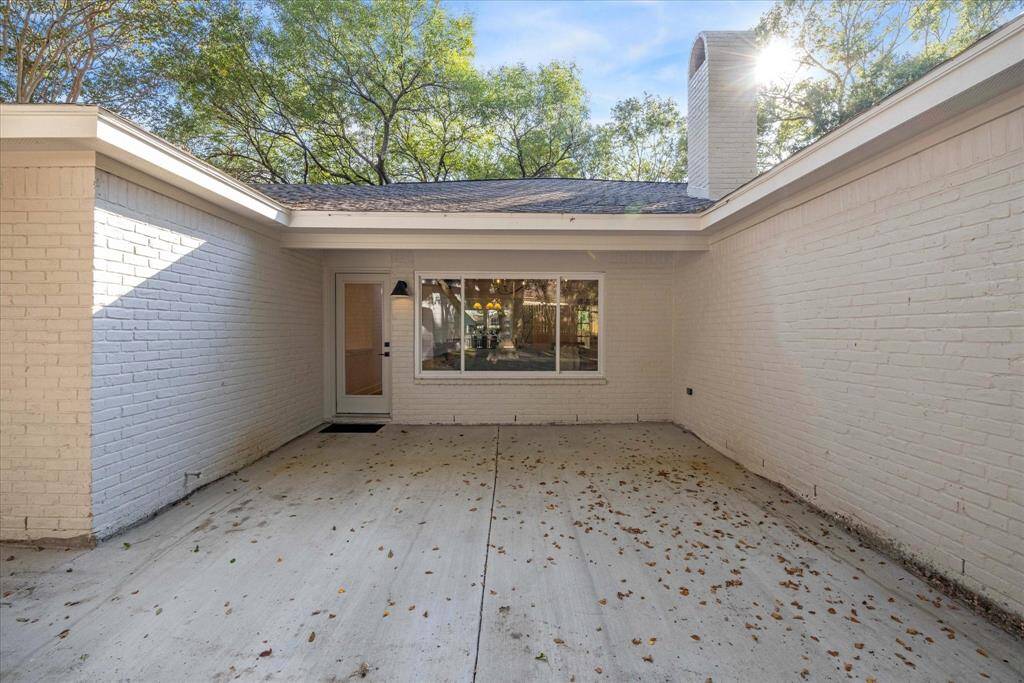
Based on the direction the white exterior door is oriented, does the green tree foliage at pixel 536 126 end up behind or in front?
behind

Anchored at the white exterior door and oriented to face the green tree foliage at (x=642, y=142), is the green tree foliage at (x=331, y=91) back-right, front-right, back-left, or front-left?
front-left

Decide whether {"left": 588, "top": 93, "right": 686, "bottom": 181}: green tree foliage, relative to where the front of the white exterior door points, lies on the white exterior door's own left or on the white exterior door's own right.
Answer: on the white exterior door's own left

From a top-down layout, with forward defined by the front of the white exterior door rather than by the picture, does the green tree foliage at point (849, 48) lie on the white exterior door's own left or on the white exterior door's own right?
on the white exterior door's own left

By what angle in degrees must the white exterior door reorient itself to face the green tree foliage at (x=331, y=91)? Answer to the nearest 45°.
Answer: approximately 180°

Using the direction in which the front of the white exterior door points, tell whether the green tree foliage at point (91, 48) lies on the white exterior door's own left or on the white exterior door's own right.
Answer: on the white exterior door's own right

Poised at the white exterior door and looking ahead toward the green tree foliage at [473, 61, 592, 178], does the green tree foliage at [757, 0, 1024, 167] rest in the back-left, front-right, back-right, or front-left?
front-right

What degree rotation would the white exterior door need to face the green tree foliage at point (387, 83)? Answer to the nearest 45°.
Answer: approximately 180°

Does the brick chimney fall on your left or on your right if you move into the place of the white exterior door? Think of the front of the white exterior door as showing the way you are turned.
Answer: on your left

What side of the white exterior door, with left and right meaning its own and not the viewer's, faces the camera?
front
